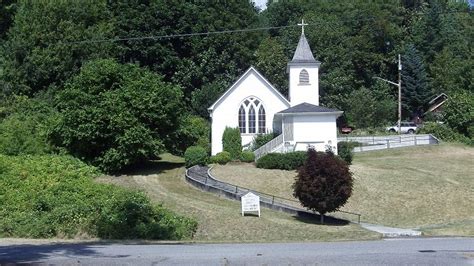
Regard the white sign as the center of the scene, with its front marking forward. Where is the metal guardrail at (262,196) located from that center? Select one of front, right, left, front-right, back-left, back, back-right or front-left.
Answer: back

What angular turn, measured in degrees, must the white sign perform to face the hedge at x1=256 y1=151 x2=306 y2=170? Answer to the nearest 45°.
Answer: approximately 180°

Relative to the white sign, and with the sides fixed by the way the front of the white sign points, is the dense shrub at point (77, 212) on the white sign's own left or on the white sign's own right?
on the white sign's own right

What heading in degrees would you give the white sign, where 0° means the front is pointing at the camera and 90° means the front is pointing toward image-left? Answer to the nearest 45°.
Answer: approximately 0°

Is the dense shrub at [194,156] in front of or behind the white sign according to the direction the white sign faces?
behind

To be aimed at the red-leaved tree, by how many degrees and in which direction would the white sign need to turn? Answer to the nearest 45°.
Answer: approximately 90° to its left

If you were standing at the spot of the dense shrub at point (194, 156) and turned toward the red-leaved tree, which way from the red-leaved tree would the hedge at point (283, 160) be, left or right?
left

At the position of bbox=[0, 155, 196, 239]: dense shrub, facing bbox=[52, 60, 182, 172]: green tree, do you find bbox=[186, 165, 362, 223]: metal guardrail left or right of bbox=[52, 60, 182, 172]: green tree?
right

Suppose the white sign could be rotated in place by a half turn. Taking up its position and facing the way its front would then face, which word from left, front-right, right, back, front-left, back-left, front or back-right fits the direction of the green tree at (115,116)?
front-left
